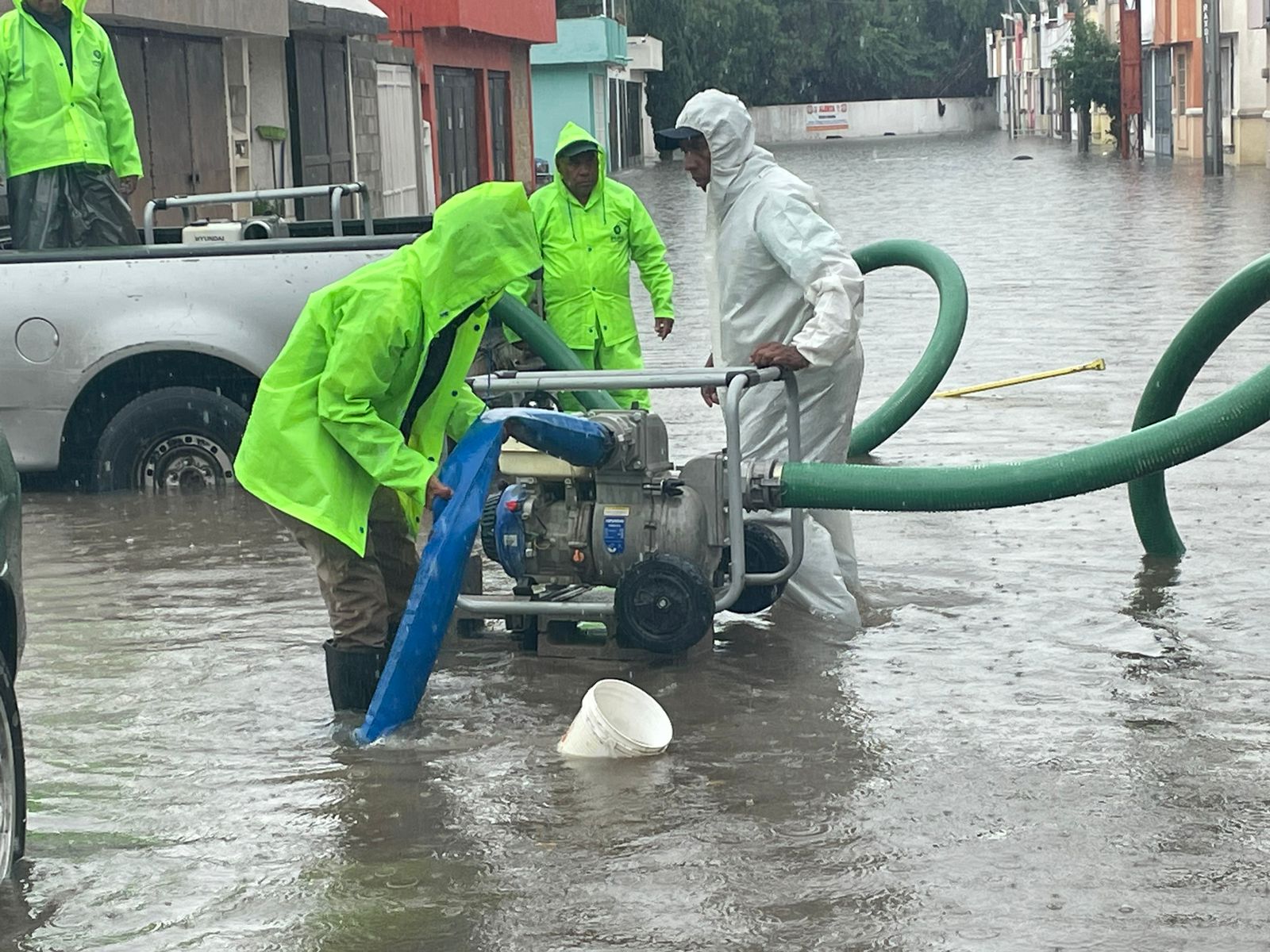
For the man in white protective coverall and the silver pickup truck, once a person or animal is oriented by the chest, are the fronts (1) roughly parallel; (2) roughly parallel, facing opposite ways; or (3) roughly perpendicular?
roughly parallel

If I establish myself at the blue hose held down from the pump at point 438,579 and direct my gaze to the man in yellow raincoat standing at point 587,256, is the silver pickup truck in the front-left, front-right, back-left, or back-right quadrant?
front-left

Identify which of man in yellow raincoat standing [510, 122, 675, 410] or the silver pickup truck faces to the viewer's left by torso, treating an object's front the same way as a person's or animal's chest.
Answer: the silver pickup truck

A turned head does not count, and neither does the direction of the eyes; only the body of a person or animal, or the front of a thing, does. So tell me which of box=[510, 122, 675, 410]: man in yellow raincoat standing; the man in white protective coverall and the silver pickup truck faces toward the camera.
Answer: the man in yellow raincoat standing

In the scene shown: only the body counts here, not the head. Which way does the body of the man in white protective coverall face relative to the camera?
to the viewer's left

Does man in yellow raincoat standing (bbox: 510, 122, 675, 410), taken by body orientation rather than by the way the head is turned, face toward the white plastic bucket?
yes

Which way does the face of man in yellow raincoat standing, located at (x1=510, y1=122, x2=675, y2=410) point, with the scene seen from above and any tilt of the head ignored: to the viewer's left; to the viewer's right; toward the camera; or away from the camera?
toward the camera

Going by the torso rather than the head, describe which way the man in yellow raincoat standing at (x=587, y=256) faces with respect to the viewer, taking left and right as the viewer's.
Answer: facing the viewer

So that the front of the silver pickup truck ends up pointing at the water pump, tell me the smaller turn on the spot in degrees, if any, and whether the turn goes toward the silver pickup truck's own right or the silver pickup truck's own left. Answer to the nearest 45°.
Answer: approximately 135° to the silver pickup truck's own left

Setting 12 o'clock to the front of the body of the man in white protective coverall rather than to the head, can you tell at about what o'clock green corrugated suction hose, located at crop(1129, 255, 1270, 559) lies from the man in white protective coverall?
The green corrugated suction hose is roughly at 5 o'clock from the man in white protective coverall.

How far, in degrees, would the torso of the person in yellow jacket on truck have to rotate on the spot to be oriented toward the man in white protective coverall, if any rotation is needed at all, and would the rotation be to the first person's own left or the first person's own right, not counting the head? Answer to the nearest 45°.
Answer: approximately 45° to the first person's own left

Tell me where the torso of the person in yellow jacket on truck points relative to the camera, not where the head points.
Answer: toward the camera

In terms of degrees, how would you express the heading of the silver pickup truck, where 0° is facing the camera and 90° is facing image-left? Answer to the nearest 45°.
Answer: approximately 90°

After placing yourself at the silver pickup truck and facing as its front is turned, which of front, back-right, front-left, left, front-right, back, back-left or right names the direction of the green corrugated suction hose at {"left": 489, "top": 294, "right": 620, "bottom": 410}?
back-left

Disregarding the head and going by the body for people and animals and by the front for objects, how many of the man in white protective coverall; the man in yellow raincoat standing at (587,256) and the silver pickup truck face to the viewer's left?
2

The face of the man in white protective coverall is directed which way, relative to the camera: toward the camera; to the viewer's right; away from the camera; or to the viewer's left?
to the viewer's left

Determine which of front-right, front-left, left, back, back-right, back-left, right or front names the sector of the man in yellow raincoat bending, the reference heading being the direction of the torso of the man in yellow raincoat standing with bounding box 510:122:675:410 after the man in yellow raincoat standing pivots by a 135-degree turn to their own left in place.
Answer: back-right
